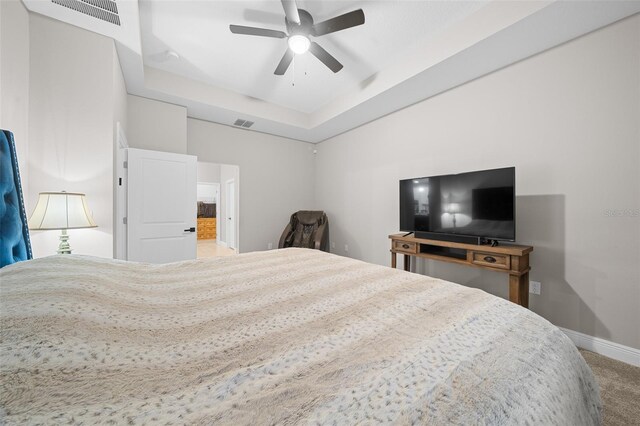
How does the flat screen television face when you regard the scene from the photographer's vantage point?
facing the viewer and to the left of the viewer

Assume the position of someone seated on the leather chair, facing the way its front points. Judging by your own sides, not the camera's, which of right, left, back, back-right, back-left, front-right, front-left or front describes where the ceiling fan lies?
front-left

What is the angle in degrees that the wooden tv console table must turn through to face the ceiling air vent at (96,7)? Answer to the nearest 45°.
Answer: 0° — it already faces it

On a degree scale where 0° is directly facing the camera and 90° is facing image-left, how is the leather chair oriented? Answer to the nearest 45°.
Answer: approximately 45°

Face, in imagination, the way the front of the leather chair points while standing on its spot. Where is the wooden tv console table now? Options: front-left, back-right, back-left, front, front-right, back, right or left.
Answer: left

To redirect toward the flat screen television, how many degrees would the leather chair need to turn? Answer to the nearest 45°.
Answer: approximately 90° to its left

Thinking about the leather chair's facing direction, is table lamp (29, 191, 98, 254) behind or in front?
in front

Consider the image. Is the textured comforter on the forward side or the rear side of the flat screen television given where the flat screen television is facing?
on the forward side

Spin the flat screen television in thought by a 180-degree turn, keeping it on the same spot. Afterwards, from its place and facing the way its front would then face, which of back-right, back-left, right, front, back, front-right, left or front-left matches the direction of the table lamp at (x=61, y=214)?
back

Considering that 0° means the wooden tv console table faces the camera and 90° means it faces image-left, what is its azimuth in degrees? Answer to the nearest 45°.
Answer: approximately 45°

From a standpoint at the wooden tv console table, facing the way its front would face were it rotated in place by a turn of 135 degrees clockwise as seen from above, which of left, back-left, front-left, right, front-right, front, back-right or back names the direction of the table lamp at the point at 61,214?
back-left
